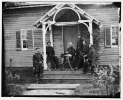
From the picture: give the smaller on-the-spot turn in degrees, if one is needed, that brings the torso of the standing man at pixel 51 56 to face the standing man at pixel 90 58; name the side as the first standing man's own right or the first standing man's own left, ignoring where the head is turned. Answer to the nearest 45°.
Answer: approximately 45° to the first standing man's own left

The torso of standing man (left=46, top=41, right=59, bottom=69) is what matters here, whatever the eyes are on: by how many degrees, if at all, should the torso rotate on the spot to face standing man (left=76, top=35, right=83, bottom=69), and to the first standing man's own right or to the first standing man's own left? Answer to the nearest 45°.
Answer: approximately 45° to the first standing man's own left

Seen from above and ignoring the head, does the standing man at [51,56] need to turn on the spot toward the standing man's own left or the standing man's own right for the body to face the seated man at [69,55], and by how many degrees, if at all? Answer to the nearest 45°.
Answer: approximately 45° to the standing man's own left

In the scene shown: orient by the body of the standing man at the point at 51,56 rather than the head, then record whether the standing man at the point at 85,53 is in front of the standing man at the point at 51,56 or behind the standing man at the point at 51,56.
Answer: in front

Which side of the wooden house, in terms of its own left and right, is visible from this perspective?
front
